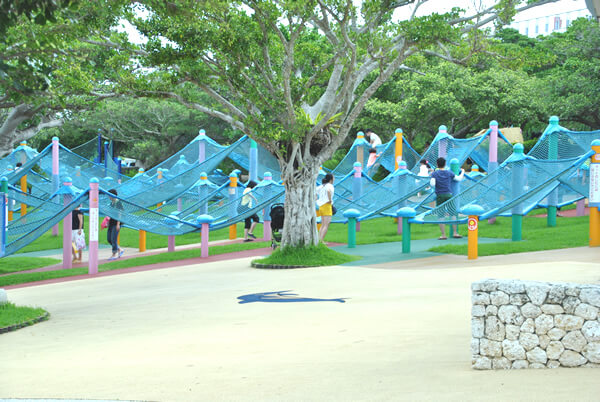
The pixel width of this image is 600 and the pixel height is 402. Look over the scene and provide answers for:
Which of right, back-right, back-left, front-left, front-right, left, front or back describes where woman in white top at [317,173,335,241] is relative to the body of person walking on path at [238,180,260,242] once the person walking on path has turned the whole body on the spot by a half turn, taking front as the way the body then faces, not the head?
back-left

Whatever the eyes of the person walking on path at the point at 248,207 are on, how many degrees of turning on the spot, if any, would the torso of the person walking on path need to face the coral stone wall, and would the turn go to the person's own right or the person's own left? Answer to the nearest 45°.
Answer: approximately 90° to the person's own right

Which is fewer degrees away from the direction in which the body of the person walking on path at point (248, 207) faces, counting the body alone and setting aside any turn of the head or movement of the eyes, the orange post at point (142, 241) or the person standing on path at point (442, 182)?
the person standing on path

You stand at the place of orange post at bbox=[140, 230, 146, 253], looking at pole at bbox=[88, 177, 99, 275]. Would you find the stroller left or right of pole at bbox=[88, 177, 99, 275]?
left

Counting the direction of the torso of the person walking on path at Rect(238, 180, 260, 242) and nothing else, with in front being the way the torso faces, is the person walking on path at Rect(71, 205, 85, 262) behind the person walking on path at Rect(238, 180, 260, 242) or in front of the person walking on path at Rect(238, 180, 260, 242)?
behind

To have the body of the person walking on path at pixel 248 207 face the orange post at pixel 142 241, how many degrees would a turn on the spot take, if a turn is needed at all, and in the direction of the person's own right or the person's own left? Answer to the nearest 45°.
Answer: approximately 135° to the person's own left
